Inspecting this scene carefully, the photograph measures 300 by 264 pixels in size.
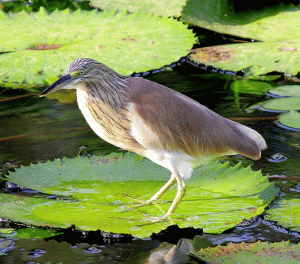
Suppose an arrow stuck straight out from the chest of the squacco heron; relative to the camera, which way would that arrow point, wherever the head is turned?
to the viewer's left

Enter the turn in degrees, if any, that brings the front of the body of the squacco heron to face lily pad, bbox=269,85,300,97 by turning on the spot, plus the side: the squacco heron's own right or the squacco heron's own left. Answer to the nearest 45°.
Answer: approximately 135° to the squacco heron's own right

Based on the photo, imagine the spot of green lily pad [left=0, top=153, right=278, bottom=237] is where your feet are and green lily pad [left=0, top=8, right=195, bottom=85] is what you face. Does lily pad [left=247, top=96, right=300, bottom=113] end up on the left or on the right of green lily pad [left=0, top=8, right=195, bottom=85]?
right

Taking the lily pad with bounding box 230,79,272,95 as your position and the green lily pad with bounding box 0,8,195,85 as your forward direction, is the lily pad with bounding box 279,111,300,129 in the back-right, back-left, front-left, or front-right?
back-left

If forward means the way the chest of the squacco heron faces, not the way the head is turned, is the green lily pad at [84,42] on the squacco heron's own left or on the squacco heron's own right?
on the squacco heron's own right

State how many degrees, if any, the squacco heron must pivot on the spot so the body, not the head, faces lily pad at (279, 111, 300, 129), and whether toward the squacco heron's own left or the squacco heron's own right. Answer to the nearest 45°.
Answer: approximately 135° to the squacco heron's own right

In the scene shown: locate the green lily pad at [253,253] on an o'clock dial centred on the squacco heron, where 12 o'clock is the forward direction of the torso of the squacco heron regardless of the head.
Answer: The green lily pad is roughly at 8 o'clock from the squacco heron.

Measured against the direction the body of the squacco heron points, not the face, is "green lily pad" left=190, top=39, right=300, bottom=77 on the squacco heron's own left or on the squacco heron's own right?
on the squacco heron's own right

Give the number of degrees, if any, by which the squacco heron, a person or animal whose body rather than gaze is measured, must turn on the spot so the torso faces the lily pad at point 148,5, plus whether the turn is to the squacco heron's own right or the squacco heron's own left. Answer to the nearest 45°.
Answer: approximately 90° to the squacco heron's own right

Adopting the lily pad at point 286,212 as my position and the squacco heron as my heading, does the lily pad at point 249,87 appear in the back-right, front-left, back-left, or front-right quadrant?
front-right
